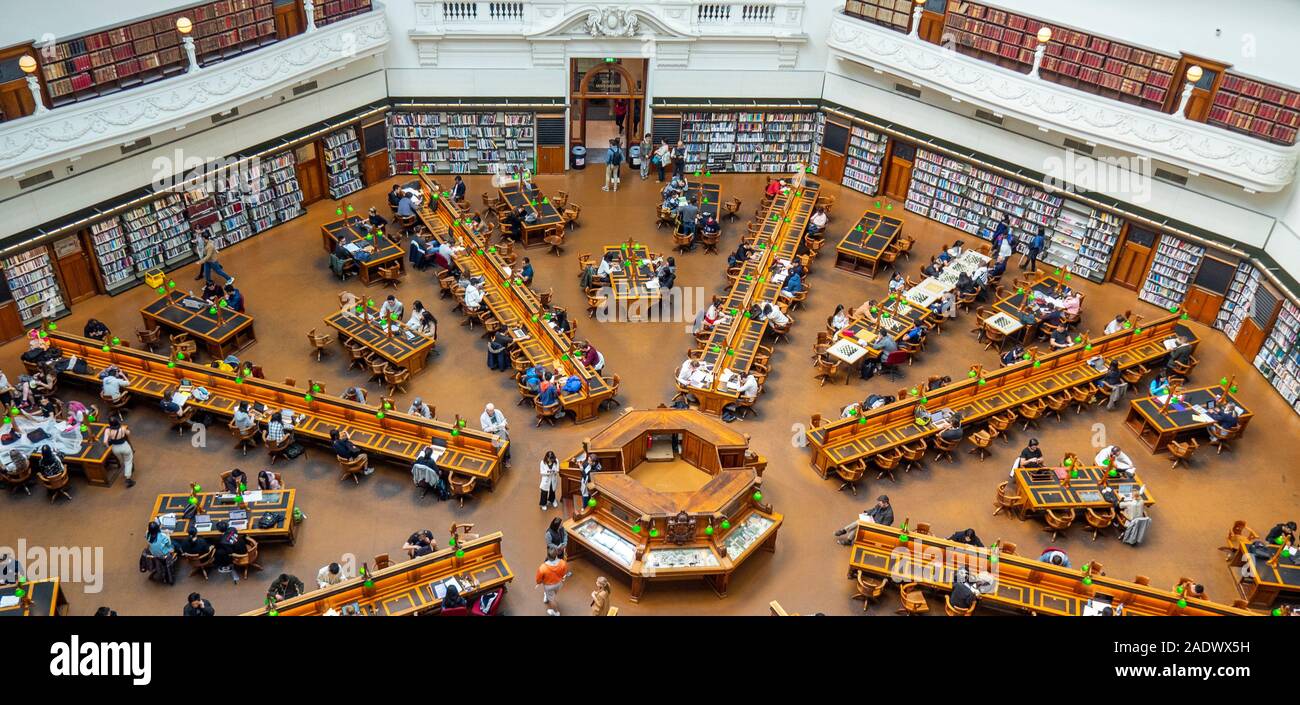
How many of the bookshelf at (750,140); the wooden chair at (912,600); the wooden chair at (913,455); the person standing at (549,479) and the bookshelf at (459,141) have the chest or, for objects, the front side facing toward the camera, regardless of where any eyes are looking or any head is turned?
3

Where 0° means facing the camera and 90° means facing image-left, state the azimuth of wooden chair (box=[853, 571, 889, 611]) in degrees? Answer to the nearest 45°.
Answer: approximately 225°

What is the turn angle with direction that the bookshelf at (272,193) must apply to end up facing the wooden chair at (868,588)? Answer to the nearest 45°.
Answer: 0° — it already faces it

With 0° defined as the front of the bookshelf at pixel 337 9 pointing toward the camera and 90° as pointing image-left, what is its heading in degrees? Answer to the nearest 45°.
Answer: approximately 315°

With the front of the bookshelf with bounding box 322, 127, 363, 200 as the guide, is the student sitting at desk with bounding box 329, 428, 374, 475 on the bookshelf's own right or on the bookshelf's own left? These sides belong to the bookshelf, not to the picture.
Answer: on the bookshelf's own right

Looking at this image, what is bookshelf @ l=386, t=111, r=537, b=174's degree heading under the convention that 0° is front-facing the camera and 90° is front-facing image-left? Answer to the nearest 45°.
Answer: approximately 0°

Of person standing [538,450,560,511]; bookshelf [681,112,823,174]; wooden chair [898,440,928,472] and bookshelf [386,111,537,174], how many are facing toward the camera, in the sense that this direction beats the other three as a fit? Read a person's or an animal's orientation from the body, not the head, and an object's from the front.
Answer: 3

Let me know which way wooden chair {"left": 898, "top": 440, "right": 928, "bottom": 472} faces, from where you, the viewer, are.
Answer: facing away from the viewer and to the left of the viewer

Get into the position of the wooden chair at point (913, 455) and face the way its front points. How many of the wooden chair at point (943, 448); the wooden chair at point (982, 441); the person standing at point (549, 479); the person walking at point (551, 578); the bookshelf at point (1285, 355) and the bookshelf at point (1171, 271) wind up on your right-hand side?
4

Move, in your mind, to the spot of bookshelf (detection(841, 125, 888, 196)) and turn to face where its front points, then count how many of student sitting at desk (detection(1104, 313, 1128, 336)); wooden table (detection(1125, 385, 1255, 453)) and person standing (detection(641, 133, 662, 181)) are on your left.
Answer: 2

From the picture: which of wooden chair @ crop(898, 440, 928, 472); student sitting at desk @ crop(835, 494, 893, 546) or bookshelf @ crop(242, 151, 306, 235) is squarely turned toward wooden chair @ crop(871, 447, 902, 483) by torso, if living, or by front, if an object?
the bookshelf

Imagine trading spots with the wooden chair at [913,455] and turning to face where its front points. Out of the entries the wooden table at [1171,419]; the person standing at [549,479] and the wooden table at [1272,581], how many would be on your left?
1

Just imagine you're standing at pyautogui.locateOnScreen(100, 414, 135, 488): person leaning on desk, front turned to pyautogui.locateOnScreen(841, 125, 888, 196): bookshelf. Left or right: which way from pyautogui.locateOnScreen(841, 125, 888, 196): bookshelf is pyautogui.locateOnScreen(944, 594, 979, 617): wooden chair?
right

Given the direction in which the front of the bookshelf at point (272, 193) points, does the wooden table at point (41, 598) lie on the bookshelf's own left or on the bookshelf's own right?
on the bookshelf's own right

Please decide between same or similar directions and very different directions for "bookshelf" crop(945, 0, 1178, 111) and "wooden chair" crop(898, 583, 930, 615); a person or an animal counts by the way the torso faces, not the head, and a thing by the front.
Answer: very different directions
